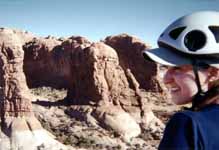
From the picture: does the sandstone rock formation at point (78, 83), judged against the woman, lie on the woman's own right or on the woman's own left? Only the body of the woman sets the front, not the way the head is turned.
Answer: on the woman's own right

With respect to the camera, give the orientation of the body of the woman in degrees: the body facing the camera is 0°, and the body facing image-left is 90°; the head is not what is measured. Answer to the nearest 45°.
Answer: approximately 90°

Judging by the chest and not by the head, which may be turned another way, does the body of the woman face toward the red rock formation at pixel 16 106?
no

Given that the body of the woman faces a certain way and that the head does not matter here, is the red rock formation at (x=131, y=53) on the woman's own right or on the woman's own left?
on the woman's own right

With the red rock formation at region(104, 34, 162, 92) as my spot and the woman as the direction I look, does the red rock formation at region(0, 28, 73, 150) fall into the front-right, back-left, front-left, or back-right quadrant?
front-right

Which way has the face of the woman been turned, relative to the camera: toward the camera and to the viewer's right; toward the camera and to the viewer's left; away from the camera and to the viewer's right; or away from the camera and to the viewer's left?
toward the camera and to the viewer's left

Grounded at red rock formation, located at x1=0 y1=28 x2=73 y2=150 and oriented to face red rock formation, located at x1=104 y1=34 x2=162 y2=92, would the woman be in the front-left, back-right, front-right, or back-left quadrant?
back-right
